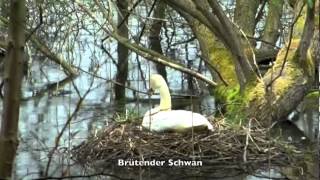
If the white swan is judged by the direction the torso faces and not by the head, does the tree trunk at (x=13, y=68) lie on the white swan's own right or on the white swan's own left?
on the white swan's own left

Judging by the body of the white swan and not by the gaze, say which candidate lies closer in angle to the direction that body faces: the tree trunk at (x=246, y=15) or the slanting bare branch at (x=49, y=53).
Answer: the slanting bare branch

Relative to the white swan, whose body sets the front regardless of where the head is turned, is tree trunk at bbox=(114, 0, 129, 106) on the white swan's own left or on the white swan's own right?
on the white swan's own right

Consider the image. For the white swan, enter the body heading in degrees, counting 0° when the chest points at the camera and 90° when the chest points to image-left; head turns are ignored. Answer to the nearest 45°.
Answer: approximately 90°

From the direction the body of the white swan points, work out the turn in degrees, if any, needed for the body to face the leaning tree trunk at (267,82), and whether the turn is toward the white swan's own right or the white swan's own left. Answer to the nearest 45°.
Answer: approximately 135° to the white swan's own right

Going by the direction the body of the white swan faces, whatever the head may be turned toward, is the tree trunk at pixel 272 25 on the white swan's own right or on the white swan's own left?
on the white swan's own right
